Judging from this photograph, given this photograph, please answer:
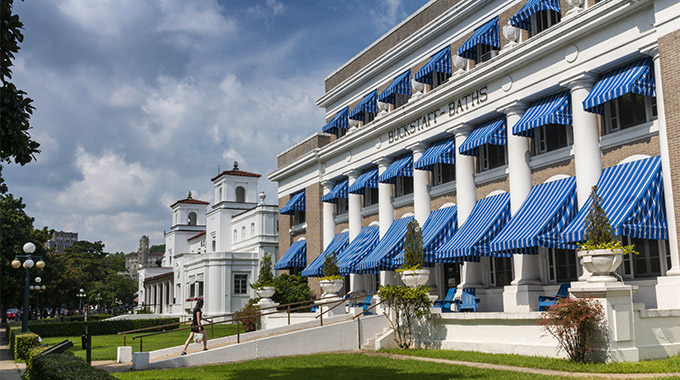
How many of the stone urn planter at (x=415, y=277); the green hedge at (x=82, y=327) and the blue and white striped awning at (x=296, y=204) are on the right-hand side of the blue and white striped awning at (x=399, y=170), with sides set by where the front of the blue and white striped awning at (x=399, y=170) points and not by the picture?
2

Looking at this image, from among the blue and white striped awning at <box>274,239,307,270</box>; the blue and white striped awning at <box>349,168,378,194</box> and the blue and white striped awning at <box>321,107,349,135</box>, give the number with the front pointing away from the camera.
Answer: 0

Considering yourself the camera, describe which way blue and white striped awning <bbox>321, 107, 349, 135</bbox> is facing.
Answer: facing the viewer and to the left of the viewer

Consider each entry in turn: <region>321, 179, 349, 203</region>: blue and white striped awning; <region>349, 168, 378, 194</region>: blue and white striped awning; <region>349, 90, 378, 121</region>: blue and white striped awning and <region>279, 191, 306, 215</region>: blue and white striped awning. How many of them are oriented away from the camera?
0

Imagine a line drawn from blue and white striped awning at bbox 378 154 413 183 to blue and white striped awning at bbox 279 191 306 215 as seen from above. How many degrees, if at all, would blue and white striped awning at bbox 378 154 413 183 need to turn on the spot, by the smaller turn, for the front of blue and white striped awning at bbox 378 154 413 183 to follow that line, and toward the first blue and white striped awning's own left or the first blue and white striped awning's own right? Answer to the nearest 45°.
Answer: approximately 90° to the first blue and white striped awning's own right

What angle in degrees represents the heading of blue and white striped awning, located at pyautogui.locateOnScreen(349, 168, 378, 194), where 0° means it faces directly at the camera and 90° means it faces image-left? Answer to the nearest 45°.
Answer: approximately 45°

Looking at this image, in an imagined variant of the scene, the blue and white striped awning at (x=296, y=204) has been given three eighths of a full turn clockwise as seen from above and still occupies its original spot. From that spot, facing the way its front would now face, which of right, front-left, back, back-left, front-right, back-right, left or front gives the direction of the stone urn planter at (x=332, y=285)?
back

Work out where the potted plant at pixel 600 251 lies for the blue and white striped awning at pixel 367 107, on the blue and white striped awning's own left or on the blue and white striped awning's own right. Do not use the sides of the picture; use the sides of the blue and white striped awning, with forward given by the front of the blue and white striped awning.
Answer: on the blue and white striped awning's own left

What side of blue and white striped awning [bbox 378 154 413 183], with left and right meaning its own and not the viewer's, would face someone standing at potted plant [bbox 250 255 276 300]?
right

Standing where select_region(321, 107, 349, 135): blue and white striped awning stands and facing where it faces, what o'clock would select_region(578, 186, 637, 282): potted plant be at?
The potted plant is roughly at 10 o'clock from the blue and white striped awning.

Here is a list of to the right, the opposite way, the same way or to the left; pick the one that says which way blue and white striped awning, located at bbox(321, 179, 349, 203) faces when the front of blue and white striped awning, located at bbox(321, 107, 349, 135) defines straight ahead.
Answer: the same way

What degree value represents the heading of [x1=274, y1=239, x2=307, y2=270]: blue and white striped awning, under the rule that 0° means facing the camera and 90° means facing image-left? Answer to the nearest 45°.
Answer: approximately 45°

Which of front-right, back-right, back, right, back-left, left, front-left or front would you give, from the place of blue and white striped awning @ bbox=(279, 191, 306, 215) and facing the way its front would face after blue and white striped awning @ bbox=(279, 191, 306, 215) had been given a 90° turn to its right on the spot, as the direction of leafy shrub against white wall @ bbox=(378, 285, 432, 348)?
back-left

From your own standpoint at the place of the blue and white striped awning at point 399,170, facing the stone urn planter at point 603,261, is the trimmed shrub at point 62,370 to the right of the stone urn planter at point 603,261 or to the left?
right

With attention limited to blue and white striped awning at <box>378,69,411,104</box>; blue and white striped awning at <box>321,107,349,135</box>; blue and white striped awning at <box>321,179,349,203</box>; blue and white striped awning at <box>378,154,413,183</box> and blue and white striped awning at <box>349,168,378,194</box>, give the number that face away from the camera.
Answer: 0

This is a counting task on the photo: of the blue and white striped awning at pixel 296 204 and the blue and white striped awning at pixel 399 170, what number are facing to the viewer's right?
0

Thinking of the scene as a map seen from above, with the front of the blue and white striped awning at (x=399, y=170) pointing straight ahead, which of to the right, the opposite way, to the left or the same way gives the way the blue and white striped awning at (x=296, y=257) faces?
the same way

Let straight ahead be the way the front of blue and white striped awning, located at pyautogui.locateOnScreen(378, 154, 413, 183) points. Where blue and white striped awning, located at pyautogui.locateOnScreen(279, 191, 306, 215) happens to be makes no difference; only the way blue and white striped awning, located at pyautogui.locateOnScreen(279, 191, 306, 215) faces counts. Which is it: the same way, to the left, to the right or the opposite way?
the same way
